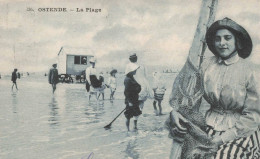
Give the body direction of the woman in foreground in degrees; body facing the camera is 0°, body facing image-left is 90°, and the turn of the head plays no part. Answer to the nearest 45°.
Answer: approximately 45°

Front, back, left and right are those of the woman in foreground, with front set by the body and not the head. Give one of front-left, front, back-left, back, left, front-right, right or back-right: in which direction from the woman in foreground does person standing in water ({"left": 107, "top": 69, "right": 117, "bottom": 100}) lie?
right

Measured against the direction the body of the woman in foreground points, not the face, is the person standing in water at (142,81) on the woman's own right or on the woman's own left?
on the woman's own right

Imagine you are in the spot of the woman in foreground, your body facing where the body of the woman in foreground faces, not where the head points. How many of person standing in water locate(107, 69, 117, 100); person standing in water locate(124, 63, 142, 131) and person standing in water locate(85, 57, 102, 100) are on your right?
3

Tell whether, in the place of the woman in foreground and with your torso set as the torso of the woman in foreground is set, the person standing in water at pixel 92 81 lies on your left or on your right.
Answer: on your right
